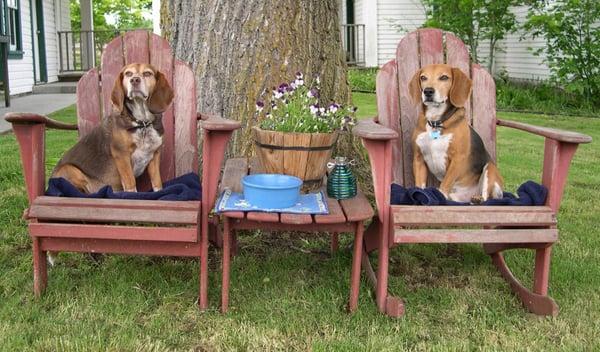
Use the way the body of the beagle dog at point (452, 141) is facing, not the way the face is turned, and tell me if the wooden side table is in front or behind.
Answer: in front

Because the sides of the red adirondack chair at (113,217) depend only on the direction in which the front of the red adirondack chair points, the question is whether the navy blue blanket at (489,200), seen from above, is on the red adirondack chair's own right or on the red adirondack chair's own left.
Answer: on the red adirondack chair's own left

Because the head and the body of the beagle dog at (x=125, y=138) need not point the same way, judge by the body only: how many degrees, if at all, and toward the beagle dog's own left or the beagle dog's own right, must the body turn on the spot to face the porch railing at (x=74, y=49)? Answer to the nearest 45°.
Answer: approximately 135° to the beagle dog's own left

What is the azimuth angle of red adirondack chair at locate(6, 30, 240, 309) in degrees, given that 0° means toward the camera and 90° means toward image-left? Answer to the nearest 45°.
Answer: approximately 0°

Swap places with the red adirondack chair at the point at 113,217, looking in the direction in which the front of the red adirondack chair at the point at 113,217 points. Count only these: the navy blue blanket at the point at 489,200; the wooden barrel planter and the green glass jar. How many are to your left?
3

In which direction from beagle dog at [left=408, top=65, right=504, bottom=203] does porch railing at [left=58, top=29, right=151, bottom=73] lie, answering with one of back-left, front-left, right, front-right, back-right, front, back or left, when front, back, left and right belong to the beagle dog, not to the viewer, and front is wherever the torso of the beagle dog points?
right

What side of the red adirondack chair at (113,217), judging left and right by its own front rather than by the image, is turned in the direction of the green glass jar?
left

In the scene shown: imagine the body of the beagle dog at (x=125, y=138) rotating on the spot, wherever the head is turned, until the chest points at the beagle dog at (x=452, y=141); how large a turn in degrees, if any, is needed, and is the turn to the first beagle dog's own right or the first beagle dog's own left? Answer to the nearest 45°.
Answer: approximately 45° to the first beagle dog's own left

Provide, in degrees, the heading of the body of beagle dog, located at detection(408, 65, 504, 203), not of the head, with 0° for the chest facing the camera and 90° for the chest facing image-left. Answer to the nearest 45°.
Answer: approximately 45°
